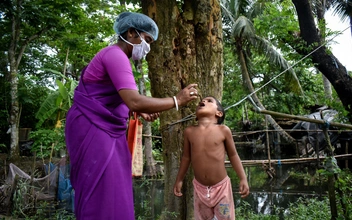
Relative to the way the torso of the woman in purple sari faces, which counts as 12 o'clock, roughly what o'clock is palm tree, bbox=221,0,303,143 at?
The palm tree is roughly at 10 o'clock from the woman in purple sari.

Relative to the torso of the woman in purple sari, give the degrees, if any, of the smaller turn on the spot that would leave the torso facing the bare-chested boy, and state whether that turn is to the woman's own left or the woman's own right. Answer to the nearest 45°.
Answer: approximately 45° to the woman's own left

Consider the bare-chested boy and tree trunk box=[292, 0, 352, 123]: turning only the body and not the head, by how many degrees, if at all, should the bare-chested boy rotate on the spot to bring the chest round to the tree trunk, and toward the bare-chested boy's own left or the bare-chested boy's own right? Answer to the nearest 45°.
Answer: approximately 135° to the bare-chested boy's own left

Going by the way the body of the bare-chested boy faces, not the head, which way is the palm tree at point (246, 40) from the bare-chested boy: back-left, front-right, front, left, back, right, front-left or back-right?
back

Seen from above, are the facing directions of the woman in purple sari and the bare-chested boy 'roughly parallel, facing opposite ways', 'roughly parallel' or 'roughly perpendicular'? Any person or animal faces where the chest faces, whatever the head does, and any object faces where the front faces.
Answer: roughly perpendicular

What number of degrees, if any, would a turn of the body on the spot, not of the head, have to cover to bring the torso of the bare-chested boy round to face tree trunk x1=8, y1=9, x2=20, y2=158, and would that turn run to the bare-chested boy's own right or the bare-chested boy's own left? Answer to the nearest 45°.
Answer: approximately 135° to the bare-chested boy's own right

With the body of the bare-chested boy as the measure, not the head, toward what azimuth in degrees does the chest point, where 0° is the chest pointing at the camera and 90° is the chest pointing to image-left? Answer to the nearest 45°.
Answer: approximately 0°

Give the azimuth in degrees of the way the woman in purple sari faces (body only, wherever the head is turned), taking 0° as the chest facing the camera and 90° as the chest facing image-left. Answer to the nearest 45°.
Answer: approximately 270°

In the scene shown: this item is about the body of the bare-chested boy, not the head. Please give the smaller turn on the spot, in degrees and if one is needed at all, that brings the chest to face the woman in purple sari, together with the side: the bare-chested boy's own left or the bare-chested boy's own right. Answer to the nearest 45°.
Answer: approximately 45° to the bare-chested boy's own right

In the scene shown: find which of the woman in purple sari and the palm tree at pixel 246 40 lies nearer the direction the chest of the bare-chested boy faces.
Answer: the woman in purple sari

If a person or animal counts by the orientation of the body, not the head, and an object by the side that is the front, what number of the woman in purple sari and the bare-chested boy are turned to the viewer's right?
1
